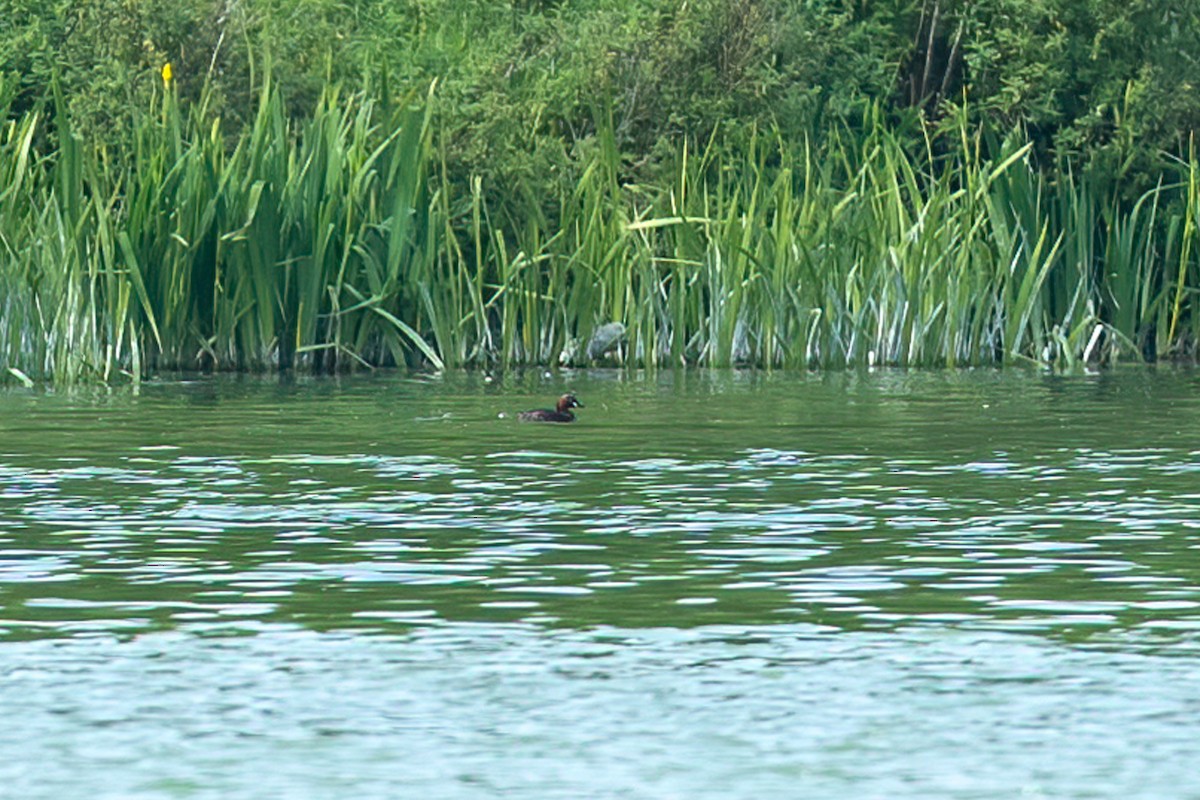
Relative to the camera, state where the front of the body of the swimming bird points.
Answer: to the viewer's right
